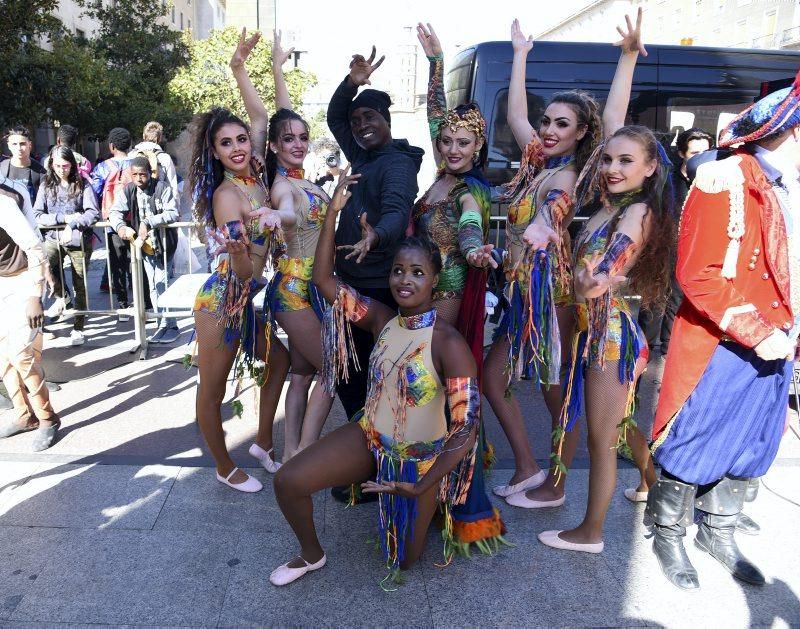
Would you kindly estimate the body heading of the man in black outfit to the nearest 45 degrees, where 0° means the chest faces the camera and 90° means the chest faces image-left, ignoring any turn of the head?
approximately 45°

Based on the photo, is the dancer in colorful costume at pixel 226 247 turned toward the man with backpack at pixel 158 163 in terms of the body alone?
no

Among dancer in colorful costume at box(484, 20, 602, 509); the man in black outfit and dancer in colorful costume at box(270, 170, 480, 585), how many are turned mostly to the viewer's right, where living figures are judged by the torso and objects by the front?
0

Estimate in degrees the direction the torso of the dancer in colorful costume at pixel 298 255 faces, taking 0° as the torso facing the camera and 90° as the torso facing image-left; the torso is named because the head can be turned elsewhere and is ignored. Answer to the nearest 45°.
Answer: approximately 315°

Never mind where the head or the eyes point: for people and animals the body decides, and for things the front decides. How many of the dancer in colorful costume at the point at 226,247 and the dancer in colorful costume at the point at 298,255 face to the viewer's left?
0

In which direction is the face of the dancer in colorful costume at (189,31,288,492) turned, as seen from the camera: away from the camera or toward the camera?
toward the camera

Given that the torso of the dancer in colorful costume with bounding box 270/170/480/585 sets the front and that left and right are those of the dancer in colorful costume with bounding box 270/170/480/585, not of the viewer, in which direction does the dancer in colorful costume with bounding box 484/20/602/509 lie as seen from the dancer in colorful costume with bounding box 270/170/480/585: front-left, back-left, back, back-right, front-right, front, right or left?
back

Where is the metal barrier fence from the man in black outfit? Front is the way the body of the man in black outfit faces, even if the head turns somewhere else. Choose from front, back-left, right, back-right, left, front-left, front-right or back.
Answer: right

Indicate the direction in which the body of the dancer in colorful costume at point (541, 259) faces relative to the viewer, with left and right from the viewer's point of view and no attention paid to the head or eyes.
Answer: facing the viewer and to the left of the viewer

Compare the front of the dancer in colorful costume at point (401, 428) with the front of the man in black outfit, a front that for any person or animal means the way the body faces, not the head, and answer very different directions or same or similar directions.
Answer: same or similar directions

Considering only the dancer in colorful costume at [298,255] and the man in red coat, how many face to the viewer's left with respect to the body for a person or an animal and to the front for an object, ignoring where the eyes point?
0

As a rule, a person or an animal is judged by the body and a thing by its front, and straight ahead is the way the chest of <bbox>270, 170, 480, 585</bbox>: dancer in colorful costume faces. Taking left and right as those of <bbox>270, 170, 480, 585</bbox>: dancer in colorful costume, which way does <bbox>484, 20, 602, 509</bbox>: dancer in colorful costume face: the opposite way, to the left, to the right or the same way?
the same way

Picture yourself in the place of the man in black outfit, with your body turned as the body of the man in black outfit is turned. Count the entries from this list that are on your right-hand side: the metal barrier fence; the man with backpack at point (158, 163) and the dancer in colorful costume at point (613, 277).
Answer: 2

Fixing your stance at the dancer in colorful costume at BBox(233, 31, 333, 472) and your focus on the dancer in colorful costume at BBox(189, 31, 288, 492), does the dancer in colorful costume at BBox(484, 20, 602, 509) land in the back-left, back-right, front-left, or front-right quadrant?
back-left

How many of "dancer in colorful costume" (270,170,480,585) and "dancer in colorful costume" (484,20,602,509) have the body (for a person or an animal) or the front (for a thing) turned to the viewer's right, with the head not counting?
0

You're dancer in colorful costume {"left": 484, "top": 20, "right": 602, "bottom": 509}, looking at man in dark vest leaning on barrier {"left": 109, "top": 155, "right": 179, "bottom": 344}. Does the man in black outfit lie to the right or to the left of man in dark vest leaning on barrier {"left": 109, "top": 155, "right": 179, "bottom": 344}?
left

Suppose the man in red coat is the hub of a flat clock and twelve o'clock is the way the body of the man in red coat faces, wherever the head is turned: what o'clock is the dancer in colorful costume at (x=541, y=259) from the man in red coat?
The dancer in colorful costume is roughly at 5 o'clock from the man in red coat.
